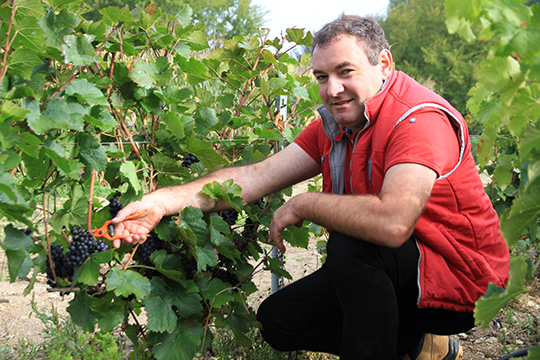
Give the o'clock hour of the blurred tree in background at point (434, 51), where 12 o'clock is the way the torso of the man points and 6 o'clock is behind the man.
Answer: The blurred tree in background is roughly at 5 o'clock from the man.

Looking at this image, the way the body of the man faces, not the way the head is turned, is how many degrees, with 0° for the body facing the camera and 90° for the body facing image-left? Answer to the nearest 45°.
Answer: approximately 45°

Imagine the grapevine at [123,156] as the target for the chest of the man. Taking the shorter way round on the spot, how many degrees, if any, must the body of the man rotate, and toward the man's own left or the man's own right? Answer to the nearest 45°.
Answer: approximately 45° to the man's own right

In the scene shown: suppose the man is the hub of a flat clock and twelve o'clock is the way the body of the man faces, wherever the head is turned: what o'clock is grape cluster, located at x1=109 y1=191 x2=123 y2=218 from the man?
The grape cluster is roughly at 1 o'clock from the man.
